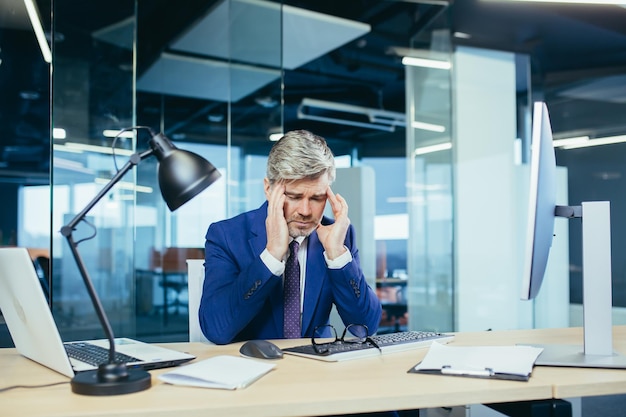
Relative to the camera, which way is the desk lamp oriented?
to the viewer's right

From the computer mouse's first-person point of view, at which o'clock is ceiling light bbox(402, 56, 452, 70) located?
The ceiling light is roughly at 8 o'clock from the computer mouse.

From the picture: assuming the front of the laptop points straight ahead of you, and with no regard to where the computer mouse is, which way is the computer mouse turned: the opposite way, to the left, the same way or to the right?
to the right

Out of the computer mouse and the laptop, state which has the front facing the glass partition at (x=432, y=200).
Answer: the laptop

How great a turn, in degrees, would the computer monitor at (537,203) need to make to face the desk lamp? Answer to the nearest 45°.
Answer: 0° — it already faces it

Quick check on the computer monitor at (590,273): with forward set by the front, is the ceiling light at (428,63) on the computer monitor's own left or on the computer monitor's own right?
on the computer monitor's own right

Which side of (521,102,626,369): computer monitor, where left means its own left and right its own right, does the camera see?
left

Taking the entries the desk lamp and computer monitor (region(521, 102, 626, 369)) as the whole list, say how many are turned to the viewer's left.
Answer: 1

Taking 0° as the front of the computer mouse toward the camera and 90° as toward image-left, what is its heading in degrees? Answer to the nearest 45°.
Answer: approximately 315°
